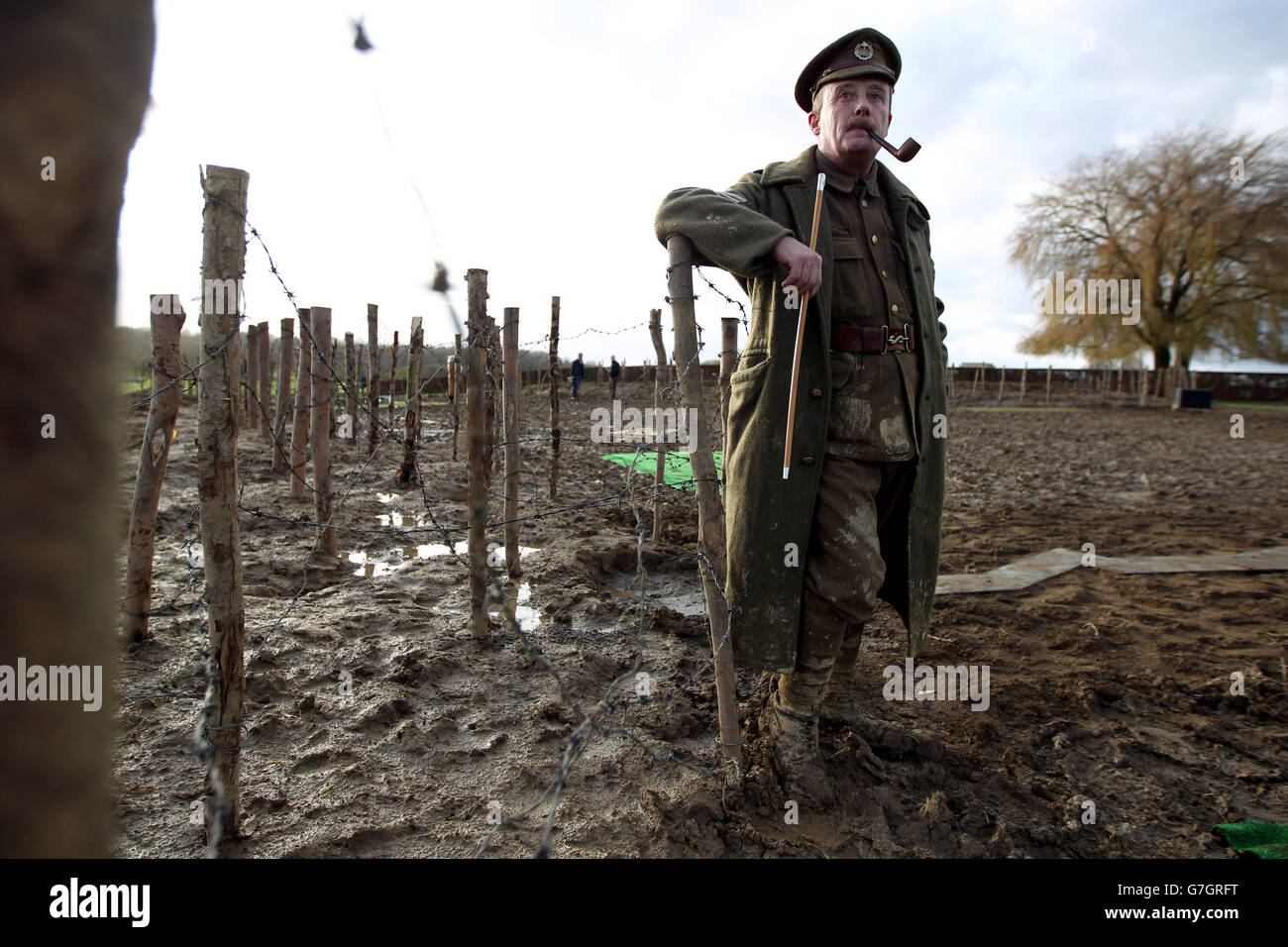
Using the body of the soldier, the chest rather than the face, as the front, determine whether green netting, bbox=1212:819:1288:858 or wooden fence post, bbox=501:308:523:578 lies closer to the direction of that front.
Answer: the green netting

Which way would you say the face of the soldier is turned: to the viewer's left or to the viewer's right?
to the viewer's right

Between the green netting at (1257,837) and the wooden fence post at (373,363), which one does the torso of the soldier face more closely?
the green netting

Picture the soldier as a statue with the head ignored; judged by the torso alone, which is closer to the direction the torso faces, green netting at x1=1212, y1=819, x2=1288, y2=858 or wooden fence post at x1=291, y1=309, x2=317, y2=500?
the green netting

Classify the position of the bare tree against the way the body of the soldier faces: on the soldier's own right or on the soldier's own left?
on the soldier's own left

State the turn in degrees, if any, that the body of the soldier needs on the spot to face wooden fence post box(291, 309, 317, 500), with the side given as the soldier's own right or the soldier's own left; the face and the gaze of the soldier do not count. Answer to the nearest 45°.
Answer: approximately 180°

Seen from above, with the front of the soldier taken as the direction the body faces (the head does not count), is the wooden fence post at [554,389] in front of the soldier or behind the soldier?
behind

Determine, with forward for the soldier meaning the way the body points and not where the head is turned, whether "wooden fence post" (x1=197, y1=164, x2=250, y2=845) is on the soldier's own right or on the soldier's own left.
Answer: on the soldier's own right

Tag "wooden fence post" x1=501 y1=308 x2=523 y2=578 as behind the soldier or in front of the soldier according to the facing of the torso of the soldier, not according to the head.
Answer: behind
